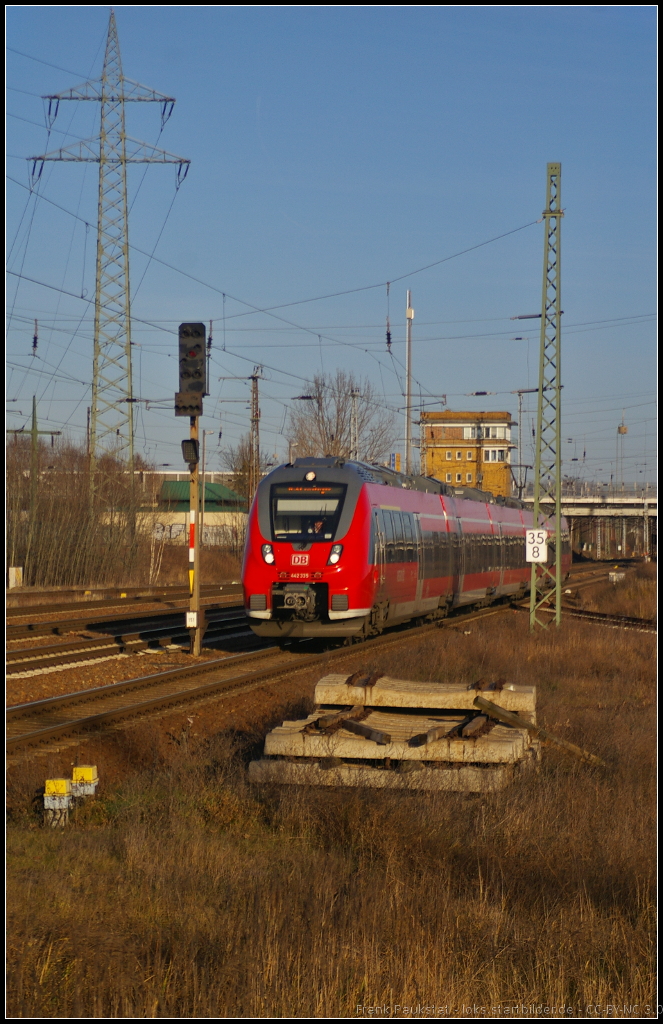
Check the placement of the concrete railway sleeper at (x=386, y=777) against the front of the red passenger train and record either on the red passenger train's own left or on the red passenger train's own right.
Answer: on the red passenger train's own left

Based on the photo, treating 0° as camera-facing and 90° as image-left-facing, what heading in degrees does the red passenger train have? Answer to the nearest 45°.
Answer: approximately 45°

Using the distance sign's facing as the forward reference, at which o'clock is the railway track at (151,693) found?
The railway track is roughly at 1 o'clock from the distance sign.

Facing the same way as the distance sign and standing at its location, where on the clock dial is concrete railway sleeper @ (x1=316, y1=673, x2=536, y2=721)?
The concrete railway sleeper is roughly at 12 o'clock from the distance sign.

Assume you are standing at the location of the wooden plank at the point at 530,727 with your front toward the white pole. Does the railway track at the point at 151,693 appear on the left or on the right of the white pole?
left

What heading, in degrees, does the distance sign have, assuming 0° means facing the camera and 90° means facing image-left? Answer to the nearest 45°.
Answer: approximately 0°

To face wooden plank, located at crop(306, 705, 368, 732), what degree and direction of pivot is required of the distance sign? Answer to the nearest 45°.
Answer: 0° — it already faces it

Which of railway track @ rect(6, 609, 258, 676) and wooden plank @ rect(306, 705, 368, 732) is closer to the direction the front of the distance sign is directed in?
the wooden plank

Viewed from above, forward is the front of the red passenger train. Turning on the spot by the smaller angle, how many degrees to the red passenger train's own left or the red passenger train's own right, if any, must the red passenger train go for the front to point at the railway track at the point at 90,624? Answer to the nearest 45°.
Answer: approximately 90° to the red passenger train's own right

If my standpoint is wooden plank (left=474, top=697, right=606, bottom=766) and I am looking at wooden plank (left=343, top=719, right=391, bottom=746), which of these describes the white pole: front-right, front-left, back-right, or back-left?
back-right

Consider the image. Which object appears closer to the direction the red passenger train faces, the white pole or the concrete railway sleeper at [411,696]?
the concrete railway sleeper
